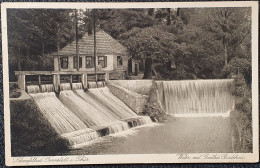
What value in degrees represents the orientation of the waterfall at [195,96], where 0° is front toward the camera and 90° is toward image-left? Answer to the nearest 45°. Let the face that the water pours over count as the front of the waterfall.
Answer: approximately 0°
